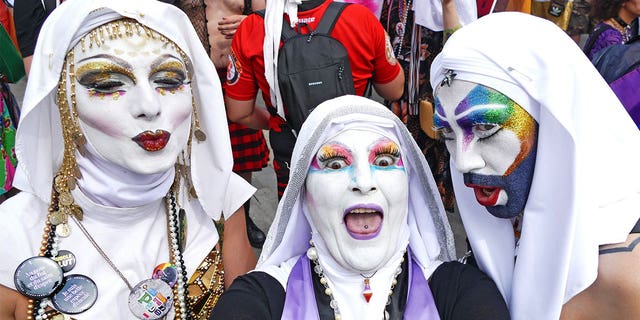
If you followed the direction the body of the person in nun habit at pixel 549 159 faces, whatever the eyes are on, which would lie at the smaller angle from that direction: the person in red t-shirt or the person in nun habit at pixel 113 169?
the person in nun habit

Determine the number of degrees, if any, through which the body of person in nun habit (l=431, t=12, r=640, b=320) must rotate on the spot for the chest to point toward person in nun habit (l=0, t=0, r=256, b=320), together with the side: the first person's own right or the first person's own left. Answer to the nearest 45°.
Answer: approximately 45° to the first person's own right

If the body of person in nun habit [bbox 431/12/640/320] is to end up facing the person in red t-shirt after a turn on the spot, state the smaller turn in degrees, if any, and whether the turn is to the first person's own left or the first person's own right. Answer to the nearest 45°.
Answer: approximately 90° to the first person's own right

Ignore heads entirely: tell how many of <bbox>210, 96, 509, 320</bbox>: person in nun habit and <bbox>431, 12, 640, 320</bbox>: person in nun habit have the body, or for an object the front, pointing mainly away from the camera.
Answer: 0

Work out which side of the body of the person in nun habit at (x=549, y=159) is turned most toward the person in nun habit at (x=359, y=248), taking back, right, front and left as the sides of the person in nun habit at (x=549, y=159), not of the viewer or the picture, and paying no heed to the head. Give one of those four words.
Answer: front

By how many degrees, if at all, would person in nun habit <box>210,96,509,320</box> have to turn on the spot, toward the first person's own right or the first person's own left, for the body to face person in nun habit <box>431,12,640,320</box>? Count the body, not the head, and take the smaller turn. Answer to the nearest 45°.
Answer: approximately 90° to the first person's own left

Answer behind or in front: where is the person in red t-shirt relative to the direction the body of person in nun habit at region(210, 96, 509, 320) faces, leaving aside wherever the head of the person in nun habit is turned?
behind

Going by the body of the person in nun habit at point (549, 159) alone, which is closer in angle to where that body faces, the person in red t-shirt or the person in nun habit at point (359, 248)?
the person in nun habit

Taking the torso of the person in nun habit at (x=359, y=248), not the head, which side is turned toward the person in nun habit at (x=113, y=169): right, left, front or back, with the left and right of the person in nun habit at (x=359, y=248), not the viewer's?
right

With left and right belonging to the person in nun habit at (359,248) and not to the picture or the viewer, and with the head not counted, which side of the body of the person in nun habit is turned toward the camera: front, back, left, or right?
front

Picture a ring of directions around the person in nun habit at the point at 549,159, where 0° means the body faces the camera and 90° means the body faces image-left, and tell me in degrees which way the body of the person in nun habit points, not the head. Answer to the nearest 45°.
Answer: approximately 45°
